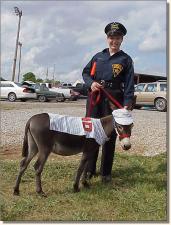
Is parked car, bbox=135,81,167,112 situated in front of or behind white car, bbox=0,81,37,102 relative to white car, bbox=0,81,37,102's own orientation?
behind

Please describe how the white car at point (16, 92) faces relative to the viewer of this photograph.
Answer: facing away from the viewer and to the left of the viewer

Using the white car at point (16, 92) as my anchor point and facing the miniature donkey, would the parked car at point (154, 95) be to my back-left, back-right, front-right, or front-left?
front-left

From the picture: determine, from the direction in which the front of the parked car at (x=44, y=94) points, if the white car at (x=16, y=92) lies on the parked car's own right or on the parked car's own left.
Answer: on the parked car's own right

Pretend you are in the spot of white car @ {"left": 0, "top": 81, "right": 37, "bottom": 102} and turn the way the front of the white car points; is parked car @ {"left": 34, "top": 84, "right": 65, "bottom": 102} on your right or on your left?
on your right

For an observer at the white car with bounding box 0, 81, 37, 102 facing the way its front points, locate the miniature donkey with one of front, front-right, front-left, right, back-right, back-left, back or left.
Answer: back-left
